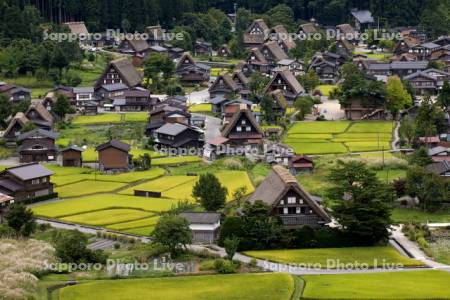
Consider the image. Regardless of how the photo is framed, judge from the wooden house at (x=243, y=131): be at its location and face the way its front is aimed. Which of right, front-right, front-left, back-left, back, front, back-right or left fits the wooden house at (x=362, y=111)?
back-left

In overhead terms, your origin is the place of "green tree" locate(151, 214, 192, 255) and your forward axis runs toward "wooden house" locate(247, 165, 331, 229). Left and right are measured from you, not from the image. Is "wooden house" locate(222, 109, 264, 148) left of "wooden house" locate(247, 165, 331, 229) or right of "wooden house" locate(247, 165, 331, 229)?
left

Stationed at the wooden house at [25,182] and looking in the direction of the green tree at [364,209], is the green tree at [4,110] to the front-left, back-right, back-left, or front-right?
back-left

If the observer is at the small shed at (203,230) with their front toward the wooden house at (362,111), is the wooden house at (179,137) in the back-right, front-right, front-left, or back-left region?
front-left

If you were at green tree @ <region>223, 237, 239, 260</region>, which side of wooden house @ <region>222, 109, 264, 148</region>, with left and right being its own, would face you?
front

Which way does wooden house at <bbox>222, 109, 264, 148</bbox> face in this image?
toward the camera

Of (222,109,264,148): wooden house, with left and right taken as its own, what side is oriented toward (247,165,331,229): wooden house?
front

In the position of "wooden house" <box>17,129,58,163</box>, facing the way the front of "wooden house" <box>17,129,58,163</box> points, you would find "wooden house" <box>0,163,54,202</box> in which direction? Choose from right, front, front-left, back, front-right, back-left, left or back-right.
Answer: front

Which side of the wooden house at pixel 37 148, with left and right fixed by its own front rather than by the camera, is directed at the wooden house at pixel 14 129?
back

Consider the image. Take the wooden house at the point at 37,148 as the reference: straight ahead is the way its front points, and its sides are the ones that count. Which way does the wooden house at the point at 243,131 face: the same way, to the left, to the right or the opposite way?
the same way

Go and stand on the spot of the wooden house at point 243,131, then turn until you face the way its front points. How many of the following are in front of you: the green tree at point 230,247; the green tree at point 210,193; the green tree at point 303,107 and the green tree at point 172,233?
3

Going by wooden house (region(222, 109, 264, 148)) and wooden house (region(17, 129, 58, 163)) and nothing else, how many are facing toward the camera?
2

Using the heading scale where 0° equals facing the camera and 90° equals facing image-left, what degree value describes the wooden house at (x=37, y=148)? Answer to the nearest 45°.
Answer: approximately 0°
